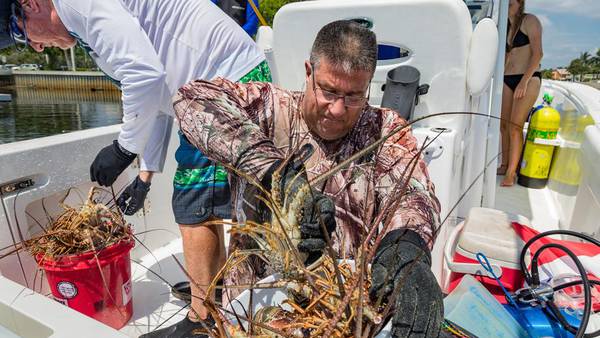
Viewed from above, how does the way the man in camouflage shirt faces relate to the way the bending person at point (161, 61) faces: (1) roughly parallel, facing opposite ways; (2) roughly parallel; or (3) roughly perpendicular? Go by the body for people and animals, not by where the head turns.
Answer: roughly perpendicular

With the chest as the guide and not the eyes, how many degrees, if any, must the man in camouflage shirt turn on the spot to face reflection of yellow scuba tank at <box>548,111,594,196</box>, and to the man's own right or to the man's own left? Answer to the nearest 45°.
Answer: approximately 135° to the man's own left

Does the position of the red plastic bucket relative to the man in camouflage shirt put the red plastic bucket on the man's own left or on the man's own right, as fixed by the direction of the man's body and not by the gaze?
on the man's own right

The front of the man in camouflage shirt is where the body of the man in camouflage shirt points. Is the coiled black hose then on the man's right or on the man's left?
on the man's left

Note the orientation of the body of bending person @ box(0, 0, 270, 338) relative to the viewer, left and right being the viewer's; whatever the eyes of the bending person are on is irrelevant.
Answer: facing to the left of the viewer

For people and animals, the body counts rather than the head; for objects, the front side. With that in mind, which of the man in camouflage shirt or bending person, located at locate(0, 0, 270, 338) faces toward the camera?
the man in camouflage shirt

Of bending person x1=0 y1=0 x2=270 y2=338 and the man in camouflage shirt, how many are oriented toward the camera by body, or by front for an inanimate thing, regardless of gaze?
1

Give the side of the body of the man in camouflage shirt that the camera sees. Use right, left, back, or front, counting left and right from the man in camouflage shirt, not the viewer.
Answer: front

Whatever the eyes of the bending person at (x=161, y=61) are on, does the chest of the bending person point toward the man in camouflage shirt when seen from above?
no
